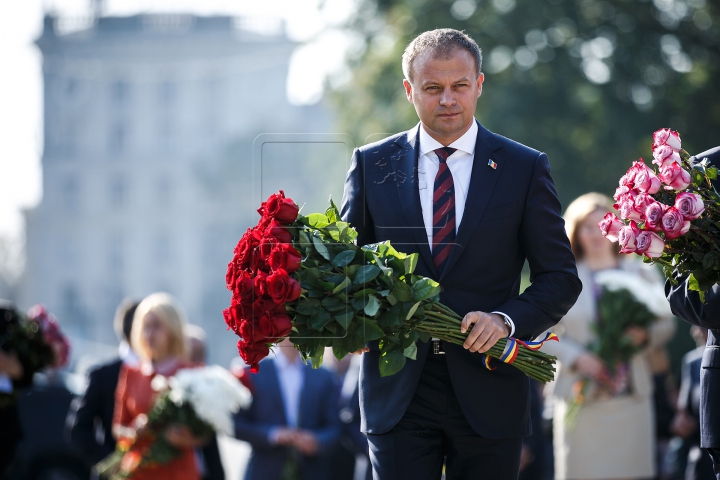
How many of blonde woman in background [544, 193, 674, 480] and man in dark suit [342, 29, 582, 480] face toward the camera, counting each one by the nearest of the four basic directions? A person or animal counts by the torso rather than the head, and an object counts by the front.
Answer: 2

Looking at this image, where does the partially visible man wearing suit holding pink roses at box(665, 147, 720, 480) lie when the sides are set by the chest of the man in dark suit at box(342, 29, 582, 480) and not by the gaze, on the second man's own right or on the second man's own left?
on the second man's own left

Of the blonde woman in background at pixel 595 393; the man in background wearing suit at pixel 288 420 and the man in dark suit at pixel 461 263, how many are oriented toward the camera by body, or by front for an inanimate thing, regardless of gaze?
3

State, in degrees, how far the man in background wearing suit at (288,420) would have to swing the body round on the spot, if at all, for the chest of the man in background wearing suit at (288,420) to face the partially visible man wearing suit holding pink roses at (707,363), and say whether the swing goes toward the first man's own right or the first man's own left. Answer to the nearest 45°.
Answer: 0° — they already face them

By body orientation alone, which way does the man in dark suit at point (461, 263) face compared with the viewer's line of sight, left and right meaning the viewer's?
facing the viewer

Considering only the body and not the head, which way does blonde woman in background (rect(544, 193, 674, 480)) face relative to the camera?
toward the camera

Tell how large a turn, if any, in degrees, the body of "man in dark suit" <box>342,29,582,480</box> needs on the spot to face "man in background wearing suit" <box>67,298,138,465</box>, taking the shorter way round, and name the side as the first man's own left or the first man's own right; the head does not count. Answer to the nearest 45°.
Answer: approximately 135° to the first man's own right
